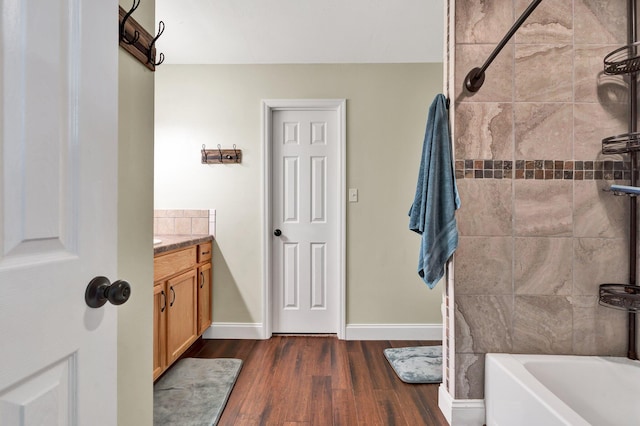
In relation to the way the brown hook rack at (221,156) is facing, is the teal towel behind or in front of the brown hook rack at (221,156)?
in front

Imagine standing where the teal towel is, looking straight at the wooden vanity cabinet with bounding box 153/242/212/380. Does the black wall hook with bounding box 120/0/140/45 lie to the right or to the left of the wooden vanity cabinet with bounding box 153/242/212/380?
left

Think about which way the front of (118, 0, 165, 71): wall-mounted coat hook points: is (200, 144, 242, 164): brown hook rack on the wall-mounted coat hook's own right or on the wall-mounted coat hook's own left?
on the wall-mounted coat hook's own left

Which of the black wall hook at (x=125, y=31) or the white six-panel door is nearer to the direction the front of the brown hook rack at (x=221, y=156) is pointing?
the black wall hook

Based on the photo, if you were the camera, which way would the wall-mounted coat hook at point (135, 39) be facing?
facing the viewer and to the right of the viewer

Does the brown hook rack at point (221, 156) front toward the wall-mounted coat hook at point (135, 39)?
yes

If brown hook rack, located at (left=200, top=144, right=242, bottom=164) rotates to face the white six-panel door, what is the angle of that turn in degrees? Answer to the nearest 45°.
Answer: approximately 90° to its left
